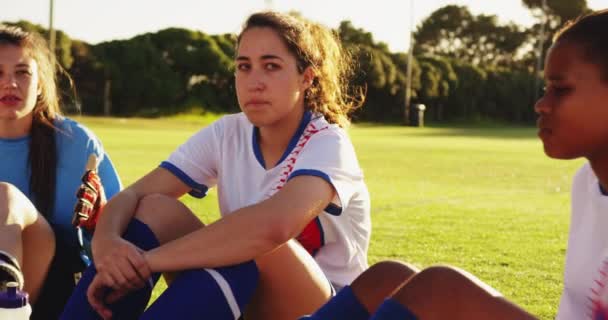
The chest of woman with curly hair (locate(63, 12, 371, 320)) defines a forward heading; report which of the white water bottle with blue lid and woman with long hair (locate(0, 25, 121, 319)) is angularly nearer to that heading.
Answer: the white water bottle with blue lid

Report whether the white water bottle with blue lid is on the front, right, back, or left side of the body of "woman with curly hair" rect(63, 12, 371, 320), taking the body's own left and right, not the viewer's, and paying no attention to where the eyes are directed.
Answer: front

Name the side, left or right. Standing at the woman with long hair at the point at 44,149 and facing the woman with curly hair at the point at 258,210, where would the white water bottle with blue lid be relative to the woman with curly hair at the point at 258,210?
right

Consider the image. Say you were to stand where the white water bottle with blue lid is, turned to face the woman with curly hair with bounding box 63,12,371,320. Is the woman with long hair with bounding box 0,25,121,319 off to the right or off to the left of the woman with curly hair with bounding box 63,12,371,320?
left

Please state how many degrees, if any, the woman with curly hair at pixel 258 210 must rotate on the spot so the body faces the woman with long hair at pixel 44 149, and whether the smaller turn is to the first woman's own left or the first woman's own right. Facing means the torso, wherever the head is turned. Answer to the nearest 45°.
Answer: approximately 90° to the first woman's own right
